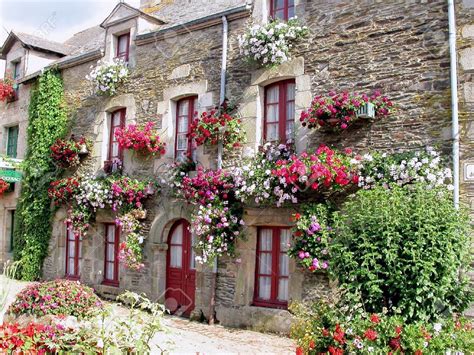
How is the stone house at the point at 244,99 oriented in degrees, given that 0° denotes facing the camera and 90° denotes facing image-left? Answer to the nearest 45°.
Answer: approximately 45°

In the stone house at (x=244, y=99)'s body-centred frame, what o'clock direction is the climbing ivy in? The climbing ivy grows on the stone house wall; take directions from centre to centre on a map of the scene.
The climbing ivy is roughly at 3 o'clock from the stone house.

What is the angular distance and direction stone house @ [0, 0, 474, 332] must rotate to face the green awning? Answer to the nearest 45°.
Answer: approximately 90° to its right

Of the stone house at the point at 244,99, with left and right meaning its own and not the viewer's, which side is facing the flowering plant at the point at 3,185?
right

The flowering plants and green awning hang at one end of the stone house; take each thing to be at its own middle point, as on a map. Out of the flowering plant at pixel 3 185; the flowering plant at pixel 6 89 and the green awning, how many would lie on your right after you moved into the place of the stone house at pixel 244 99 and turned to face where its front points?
3

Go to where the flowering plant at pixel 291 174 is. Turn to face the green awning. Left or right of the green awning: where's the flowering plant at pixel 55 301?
left
